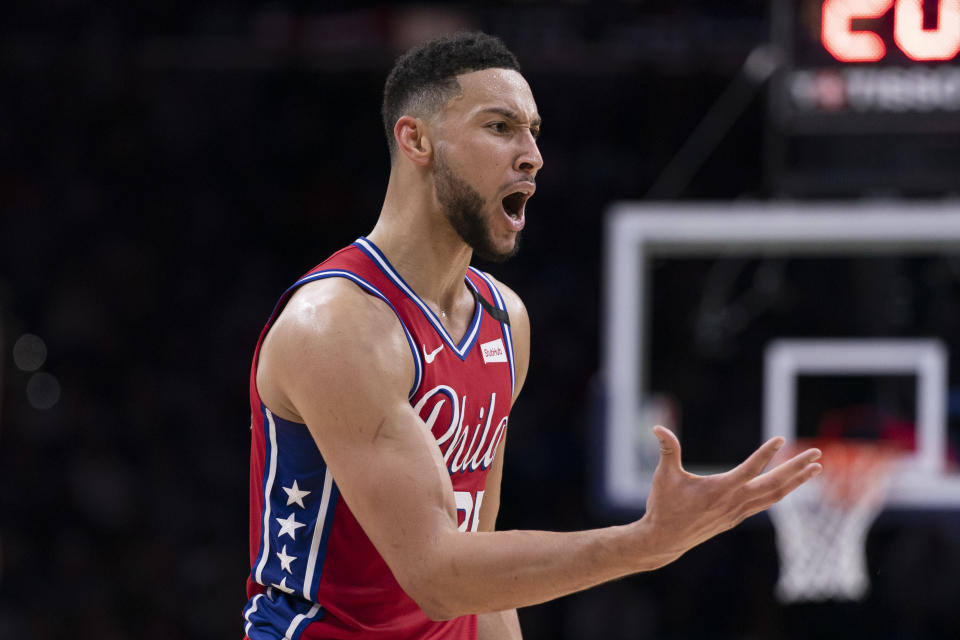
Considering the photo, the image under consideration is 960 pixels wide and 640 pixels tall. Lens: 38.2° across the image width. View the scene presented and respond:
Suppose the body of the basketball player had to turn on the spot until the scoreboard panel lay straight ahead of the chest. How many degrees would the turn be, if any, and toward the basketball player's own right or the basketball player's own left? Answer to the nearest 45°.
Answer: approximately 90° to the basketball player's own left

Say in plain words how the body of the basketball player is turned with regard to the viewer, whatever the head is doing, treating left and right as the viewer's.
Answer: facing the viewer and to the right of the viewer

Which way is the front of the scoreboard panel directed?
toward the camera

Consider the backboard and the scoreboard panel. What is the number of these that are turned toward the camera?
2

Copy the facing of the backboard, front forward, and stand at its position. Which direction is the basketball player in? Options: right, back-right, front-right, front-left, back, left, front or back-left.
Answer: front

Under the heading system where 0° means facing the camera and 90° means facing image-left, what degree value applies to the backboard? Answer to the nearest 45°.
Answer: approximately 0°
